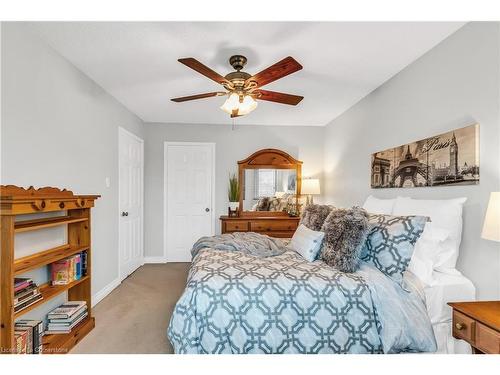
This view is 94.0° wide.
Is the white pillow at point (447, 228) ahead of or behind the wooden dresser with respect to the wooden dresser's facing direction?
ahead

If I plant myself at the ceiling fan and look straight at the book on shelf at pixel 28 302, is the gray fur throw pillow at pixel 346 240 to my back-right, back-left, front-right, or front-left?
back-left

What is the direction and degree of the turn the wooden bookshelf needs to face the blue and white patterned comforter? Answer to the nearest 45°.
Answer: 0° — it already faces it

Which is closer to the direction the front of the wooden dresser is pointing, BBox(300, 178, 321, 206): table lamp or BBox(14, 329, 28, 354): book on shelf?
the book on shelf

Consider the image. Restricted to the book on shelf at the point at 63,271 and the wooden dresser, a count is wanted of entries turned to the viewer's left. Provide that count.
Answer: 0

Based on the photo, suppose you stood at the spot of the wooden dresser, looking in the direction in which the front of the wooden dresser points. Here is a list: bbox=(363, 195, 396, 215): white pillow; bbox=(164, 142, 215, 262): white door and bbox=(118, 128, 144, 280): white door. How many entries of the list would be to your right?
2

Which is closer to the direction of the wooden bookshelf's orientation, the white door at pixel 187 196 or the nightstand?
the nightstand

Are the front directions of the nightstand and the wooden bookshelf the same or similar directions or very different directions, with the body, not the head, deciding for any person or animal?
very different directions

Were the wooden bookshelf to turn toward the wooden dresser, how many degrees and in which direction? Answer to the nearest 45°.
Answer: approximately 45° to its left

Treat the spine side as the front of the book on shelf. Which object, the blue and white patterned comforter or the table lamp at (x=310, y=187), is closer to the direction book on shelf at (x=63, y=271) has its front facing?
the blue and white patterned comforter

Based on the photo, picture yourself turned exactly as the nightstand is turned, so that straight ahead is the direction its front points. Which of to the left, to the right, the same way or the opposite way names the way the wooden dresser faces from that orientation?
to the left

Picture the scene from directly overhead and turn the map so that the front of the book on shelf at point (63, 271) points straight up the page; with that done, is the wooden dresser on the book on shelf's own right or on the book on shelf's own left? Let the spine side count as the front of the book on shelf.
on the book on shelf's own left

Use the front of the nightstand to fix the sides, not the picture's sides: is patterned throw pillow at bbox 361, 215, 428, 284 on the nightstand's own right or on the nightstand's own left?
on the nightstand's own right

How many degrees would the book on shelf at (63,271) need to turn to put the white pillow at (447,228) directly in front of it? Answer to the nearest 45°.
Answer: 0° — it already faces it
